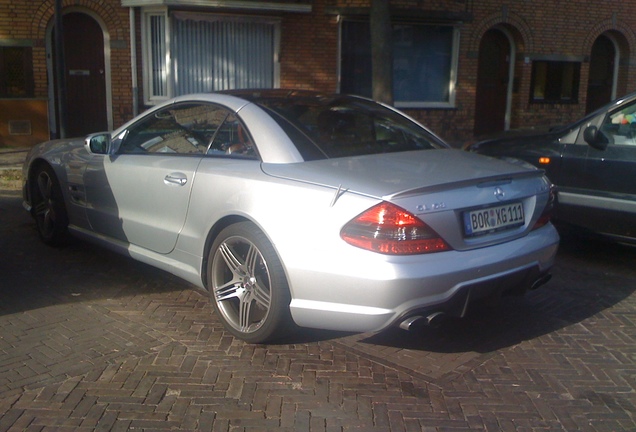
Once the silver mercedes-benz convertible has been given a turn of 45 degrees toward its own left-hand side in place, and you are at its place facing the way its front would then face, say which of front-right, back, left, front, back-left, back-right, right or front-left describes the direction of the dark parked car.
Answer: back-right

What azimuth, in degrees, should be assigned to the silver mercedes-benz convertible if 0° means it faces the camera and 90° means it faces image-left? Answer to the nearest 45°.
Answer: approximately 135°
